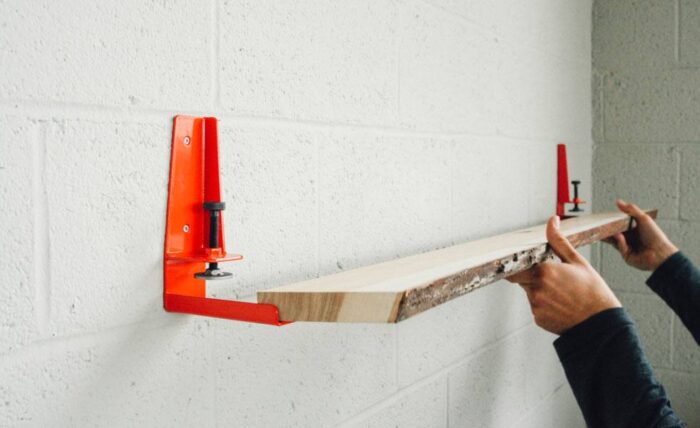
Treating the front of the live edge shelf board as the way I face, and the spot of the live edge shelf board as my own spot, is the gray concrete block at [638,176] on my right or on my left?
on my left

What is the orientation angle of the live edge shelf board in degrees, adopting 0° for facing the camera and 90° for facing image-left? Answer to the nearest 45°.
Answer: approximately 315°

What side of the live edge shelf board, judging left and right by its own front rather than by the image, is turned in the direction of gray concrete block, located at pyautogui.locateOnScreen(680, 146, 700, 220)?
left

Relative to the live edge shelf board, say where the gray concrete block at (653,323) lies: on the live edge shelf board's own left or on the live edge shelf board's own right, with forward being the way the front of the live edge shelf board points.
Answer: on the live edge shelf board's own left
